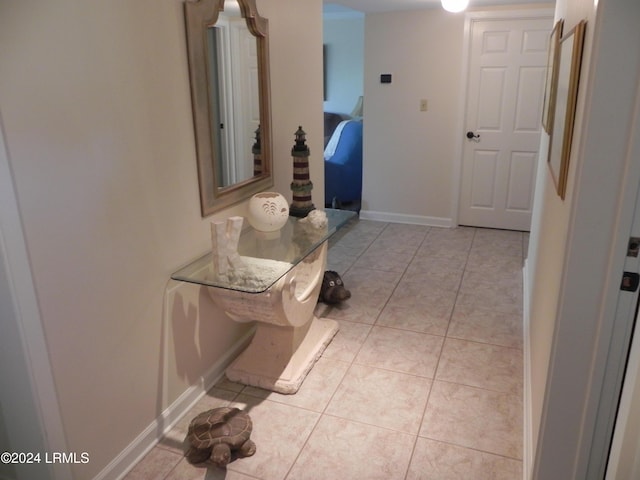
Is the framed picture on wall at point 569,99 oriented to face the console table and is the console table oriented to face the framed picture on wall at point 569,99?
yes

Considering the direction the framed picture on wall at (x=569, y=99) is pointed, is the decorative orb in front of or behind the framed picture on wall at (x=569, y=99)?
in front

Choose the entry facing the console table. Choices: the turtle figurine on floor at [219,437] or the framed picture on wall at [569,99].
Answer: the framed picture on wall

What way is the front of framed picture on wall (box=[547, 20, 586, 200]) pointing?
to the viewer's left

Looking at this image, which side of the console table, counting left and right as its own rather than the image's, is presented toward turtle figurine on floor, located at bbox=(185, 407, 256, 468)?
right

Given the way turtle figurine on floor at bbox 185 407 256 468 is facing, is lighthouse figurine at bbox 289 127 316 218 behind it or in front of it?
behind

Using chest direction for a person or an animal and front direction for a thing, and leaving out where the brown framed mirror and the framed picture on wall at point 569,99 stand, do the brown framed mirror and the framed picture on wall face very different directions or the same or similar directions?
very different directions

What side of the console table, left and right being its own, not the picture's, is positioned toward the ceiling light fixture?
left
